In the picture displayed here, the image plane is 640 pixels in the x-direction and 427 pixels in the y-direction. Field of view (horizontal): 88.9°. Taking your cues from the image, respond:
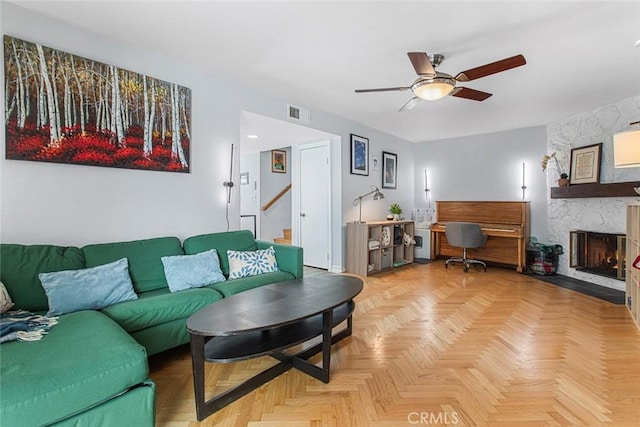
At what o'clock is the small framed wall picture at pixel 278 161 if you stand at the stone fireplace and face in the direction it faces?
The small framed wall picture is roughly at 1 o'clock from the stone fireplace.

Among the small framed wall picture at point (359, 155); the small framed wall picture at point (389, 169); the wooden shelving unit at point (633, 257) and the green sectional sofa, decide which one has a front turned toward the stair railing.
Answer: the wooden shelving unit

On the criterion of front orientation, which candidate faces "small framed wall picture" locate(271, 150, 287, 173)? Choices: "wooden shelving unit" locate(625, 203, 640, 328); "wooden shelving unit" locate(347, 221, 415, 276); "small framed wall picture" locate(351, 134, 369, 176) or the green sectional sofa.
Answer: "wooden shelving unit" locate(625, 203, 640, 328)

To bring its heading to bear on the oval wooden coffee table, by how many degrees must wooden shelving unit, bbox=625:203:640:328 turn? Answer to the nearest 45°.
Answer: approximately 45° to its left

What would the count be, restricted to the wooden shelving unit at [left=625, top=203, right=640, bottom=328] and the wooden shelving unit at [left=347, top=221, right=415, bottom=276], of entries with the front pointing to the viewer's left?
1

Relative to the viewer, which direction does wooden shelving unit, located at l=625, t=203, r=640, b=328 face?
to the viewer's left

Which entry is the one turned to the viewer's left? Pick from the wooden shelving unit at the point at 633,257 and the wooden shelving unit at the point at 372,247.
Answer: the wooden shelving unit at the point at 633,257

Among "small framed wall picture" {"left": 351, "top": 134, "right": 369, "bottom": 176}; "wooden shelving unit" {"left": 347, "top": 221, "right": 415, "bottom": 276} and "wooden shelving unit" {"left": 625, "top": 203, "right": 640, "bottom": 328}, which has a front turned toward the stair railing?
"wooden shelving unit" {"left": 625, "top": 203, "right": 640, "bottom": 328}

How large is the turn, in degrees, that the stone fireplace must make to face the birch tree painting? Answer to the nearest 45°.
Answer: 0° — it already faces it

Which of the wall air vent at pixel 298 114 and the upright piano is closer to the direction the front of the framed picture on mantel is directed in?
the wall air vent

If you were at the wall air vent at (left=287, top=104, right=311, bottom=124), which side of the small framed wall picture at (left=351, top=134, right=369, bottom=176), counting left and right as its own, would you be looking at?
right
